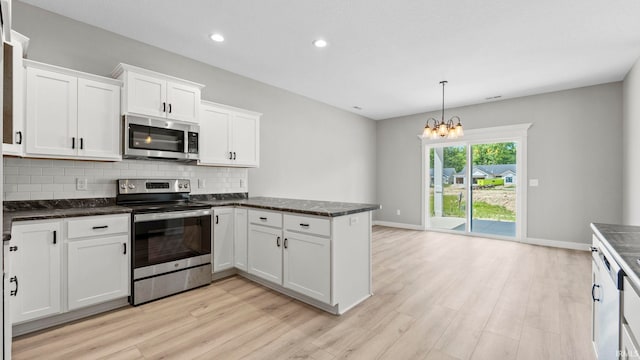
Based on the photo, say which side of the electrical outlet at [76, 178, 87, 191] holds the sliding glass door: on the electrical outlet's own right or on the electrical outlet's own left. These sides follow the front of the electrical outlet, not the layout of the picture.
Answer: on the electrical outlet's own left

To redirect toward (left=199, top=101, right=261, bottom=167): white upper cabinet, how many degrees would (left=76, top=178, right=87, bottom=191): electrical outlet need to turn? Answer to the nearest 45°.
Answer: approximately 90° to its left

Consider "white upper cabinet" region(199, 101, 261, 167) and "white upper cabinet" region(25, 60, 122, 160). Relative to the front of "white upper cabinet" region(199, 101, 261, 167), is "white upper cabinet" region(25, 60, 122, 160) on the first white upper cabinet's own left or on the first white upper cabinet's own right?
on the first white upper cabinet's own right
